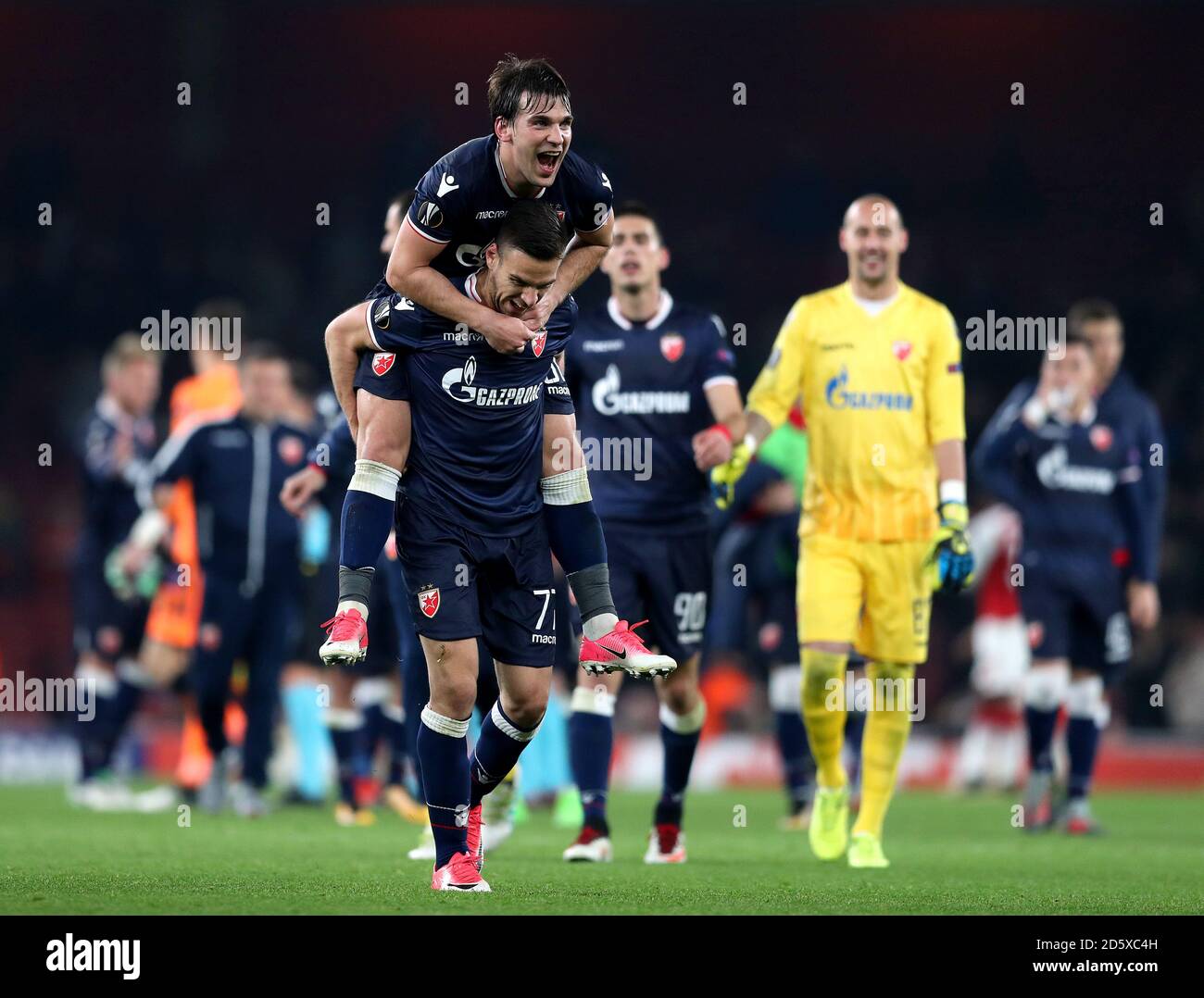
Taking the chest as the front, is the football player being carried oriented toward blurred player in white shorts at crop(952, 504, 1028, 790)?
no

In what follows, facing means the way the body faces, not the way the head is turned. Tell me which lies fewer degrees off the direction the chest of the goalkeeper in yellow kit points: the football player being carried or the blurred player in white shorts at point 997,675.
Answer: the football player being carried

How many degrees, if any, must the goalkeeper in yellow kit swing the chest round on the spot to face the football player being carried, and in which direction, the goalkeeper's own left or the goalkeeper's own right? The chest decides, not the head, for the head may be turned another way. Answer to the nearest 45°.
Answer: approximately 45° to the goalkeeper's own right

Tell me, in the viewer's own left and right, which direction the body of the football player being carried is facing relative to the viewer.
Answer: facing the viewer and to the right of the viewer

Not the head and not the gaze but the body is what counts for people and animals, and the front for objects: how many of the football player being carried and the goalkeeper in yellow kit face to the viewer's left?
0

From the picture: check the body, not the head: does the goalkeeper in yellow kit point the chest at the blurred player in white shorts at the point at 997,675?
no

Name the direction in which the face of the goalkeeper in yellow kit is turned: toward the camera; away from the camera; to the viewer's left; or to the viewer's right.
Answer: toward the camera

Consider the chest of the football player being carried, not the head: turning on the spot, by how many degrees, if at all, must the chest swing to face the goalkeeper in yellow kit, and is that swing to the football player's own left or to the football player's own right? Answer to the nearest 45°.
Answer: approximately 90° to the football player's own left

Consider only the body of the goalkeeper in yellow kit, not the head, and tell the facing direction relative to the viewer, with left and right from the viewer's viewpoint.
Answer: facing the viewer
